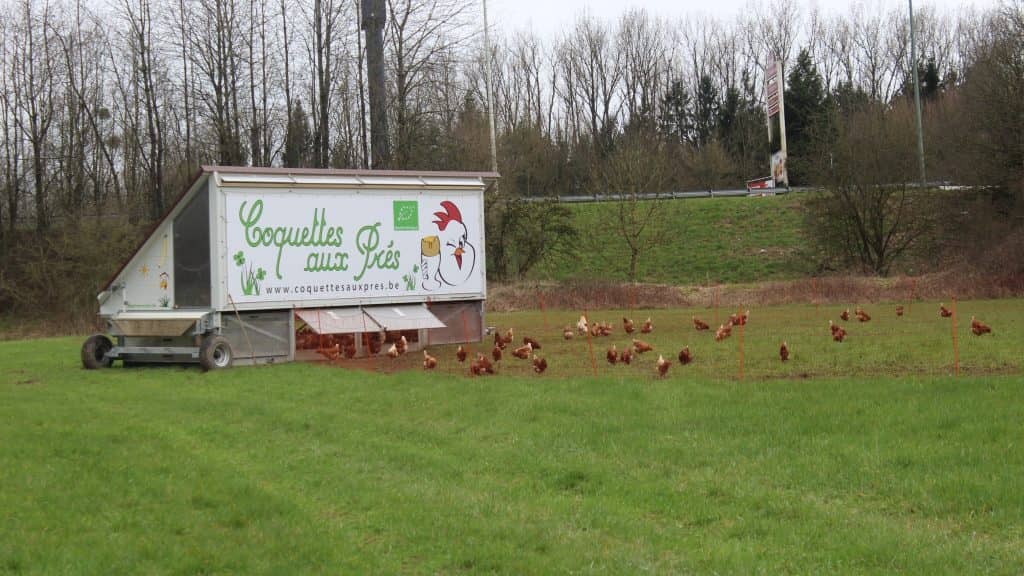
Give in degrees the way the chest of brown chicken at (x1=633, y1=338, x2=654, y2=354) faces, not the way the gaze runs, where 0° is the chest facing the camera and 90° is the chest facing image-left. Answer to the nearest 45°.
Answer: approximately 270°

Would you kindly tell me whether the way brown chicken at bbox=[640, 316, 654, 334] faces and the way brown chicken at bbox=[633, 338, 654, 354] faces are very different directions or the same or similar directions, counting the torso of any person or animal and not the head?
very different directions
